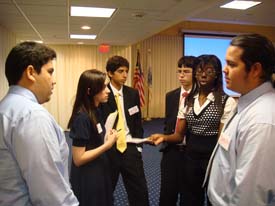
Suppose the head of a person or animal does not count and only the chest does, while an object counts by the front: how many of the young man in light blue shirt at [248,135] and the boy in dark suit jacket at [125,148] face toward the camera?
1

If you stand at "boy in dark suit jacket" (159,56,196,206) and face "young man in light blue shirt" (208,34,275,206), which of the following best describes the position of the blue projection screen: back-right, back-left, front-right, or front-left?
back-left

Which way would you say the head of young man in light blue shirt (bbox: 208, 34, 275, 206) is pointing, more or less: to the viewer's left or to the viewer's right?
to the viewer's left

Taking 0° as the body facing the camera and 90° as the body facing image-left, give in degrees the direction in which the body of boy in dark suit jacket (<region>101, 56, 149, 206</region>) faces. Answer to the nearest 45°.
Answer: approximately 0°

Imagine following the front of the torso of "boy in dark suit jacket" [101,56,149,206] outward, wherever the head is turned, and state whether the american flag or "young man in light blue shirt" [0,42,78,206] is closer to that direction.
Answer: the young man in light blue shirt

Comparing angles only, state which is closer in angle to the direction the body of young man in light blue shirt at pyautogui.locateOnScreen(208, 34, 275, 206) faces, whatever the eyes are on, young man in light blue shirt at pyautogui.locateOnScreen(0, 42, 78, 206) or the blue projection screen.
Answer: the young man in light blue shirt

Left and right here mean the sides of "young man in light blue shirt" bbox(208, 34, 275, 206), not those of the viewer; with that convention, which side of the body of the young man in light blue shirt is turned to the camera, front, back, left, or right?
left

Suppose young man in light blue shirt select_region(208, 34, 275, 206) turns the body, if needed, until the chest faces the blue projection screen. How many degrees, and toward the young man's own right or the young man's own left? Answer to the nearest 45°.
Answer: approximately 90° to the young man's own right

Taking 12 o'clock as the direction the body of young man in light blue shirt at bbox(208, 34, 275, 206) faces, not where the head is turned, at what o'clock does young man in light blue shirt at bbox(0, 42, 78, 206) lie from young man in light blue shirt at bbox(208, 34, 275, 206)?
young man in light blue shirt at bbox(0, 42, 78, 206) is roughly at 11 o'clock from young man in light blue shirt at bbox(208, 34, 275, 206).

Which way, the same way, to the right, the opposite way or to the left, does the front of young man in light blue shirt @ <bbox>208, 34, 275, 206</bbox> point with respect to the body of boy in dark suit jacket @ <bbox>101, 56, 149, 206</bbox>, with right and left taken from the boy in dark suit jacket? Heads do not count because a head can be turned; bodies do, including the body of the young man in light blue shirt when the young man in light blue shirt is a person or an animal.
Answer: to the right

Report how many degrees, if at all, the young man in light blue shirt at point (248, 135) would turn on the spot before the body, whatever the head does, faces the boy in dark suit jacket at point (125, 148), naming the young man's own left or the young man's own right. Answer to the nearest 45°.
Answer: approximately 45° to the young man's own right

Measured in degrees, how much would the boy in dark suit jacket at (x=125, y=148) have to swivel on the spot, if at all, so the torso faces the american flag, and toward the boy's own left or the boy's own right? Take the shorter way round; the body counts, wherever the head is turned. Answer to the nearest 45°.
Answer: approximately 180°

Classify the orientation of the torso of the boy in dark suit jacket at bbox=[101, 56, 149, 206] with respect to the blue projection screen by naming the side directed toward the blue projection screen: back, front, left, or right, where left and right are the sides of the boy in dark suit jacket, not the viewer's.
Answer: back
